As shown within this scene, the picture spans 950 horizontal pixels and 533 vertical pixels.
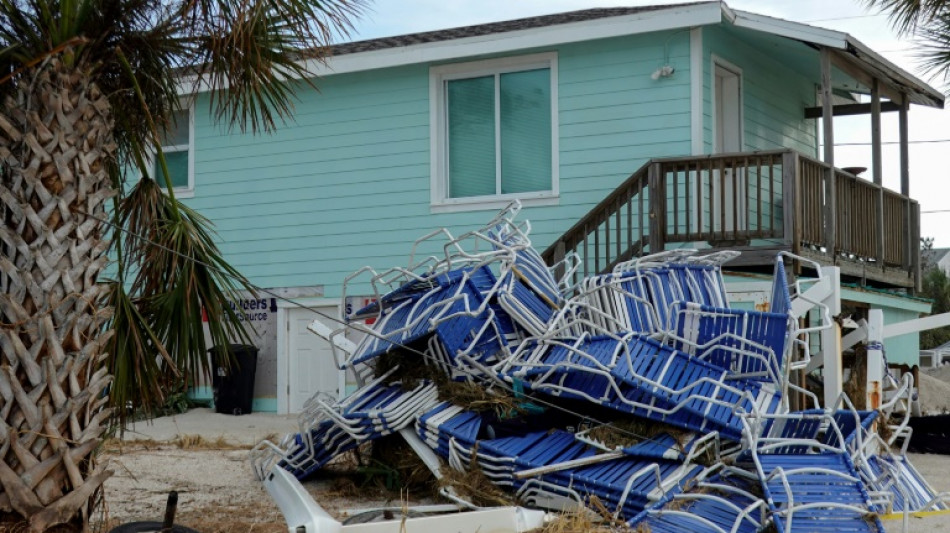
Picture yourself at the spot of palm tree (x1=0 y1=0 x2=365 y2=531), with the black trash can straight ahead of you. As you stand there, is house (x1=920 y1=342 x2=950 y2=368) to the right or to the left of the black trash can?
right
